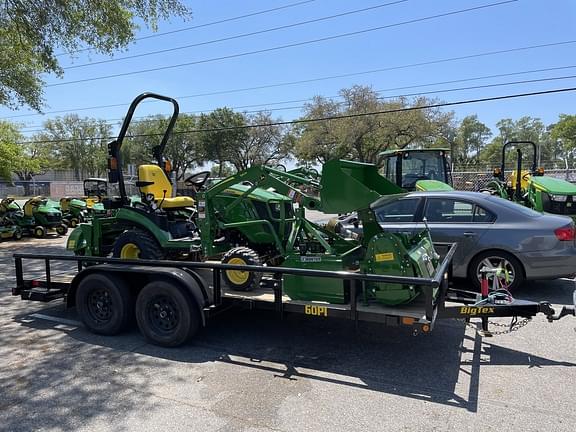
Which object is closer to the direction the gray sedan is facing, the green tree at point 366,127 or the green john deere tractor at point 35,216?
the green john deere tractor

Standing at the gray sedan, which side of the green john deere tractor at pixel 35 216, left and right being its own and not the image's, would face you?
front

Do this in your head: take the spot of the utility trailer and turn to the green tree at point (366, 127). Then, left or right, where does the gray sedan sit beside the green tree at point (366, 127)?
right

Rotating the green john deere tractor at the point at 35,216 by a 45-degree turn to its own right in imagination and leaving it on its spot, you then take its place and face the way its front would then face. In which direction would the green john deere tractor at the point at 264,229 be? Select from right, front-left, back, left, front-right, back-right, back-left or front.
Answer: front

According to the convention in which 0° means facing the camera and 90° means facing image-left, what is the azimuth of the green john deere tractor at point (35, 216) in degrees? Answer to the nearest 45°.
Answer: approximately 315°

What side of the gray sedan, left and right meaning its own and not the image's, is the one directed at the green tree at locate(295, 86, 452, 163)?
right

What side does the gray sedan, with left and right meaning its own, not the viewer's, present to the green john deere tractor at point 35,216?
front

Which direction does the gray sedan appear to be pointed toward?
to the viewer's left

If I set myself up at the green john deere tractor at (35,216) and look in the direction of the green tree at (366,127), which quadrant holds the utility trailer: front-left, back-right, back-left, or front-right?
back-right

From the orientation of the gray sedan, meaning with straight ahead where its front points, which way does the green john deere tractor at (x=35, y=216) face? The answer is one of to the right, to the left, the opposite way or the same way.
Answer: the opposite way
